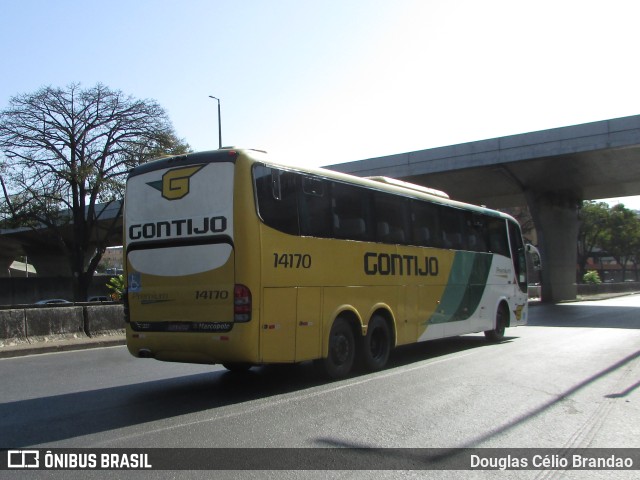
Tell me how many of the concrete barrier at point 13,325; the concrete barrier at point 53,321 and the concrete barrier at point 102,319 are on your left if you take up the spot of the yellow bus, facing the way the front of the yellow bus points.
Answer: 3

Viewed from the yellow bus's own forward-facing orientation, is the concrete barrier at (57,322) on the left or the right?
on its left

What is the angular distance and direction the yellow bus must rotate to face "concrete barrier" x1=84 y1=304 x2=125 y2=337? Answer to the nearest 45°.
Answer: approximately 90° to its left

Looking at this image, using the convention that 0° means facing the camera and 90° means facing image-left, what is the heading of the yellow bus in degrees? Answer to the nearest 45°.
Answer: approximately 225°

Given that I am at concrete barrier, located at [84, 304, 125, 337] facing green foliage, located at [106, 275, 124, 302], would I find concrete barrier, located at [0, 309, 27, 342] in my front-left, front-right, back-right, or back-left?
back-left

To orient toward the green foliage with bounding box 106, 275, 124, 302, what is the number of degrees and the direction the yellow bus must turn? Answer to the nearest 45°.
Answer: approximately 90° to its left

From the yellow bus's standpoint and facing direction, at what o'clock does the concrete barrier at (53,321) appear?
The concrete barrier is roughly at 9 o'clock from the yellow bus.

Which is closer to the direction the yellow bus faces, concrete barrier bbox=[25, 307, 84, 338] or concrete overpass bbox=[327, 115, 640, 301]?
the concrete overpass
